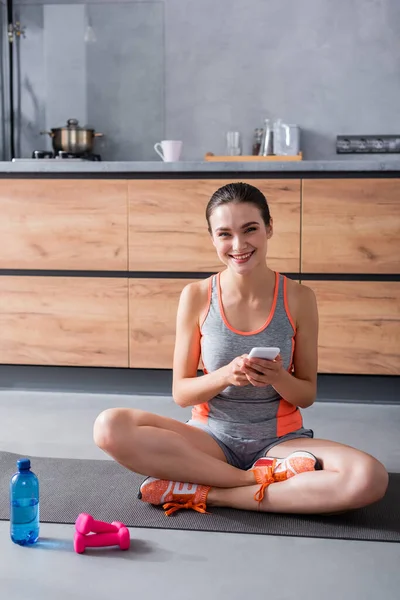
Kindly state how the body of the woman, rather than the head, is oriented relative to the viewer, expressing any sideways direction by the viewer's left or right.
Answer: facing the viewer

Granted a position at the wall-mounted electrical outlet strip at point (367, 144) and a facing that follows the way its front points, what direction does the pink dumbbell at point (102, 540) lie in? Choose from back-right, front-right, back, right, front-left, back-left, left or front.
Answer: front

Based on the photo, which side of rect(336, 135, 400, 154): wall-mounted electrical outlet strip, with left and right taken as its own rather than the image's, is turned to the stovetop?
right

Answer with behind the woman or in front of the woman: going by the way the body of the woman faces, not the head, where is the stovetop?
behind

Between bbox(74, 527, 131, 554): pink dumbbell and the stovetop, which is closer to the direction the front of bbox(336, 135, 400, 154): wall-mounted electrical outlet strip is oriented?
the pink dumbbell

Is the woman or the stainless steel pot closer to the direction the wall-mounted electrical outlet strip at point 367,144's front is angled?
the woman

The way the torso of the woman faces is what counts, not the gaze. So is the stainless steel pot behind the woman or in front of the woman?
behind

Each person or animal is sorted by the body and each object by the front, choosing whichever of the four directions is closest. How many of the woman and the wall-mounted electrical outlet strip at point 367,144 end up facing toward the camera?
2

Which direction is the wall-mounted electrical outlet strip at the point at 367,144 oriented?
toward the camera

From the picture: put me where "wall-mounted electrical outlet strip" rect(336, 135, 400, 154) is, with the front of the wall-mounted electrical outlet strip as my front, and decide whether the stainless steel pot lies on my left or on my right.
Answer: on my right

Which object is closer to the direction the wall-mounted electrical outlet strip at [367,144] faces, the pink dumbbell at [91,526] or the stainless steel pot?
the pink dumbbell

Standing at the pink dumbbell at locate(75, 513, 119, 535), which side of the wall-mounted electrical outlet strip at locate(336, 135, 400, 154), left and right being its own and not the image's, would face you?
front
